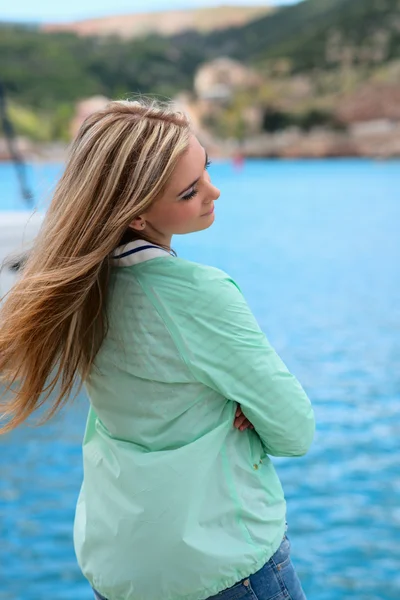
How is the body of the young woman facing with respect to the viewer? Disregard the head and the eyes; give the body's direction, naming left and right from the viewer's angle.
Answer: facing away from the viewer and to the right of the viewer

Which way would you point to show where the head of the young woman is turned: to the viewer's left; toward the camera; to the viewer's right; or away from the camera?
to the viewer's right
